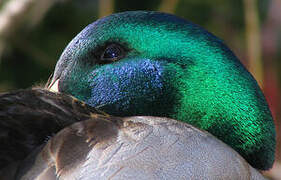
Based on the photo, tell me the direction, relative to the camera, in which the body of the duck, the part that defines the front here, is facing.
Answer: to the viewer's right
